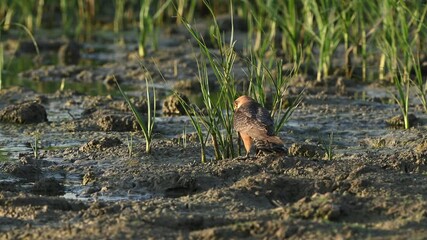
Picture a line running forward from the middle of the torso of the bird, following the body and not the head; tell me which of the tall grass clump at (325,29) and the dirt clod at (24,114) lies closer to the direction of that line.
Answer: the dirt clod

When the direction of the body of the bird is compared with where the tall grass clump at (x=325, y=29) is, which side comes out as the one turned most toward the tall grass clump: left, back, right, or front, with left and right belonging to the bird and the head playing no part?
right

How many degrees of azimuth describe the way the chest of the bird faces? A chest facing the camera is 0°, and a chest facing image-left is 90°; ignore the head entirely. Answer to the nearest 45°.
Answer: approximately 90°

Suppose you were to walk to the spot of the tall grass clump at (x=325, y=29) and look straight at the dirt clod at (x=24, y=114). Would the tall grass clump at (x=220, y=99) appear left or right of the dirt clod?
left
